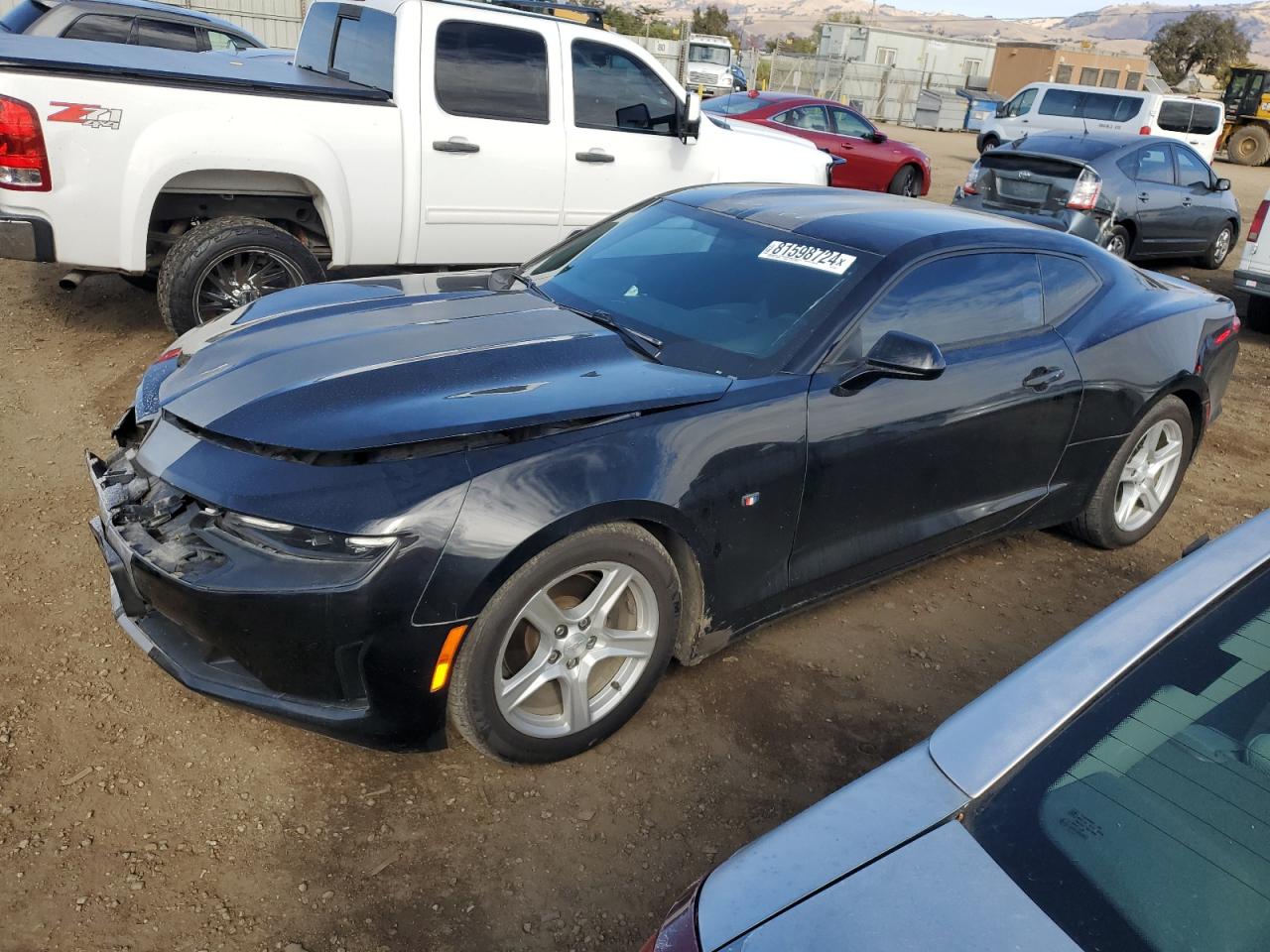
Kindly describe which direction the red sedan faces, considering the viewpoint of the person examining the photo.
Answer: facing away from the viewer and to the right of the viewer

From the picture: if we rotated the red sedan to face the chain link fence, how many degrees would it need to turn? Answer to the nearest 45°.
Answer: approximately 45° to its left

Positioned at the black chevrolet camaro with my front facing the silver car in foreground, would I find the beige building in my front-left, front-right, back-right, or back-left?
back-left

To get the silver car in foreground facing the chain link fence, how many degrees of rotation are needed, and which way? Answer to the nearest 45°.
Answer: approximately 45° to its left

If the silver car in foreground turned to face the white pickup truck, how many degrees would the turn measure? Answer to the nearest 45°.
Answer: approximately 90° to its left

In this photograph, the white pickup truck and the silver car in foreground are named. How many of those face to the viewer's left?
0

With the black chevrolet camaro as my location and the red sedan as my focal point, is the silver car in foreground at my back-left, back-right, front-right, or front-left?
back-right

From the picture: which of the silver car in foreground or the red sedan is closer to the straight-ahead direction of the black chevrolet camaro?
the silver car in foreground

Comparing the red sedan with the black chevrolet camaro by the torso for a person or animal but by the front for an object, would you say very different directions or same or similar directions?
very different directions

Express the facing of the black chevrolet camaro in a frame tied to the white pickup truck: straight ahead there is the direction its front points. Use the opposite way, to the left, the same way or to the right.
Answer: the opposite way

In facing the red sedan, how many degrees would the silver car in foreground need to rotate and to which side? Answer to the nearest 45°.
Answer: approximately 45° to its left

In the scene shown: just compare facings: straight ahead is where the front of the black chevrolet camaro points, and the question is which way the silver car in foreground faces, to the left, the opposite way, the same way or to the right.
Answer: the opposite way

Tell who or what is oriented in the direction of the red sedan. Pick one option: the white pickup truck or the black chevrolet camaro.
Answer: the white pickup truck

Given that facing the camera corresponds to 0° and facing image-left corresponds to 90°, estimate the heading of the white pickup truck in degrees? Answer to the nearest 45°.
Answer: approximately 225°

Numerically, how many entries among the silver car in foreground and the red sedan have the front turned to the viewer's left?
0
